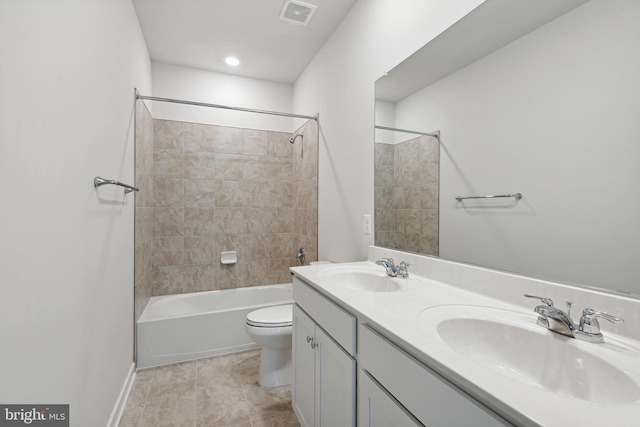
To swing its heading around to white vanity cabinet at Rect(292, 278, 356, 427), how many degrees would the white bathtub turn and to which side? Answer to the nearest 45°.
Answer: approximately 45° to its left

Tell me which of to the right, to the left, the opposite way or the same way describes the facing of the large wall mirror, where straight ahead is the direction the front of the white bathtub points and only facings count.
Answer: to the right

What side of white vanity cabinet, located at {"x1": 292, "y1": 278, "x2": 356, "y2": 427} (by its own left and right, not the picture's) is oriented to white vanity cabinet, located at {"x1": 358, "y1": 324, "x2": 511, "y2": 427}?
left

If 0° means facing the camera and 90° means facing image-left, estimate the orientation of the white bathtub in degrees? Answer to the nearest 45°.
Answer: approximately 0°

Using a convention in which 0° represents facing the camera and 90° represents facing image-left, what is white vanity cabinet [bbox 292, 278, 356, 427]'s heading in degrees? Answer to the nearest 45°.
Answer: approximately 45°

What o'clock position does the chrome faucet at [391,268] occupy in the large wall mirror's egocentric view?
The chrome faucet is roughly at 2 o'clock from the large wall mirror.
